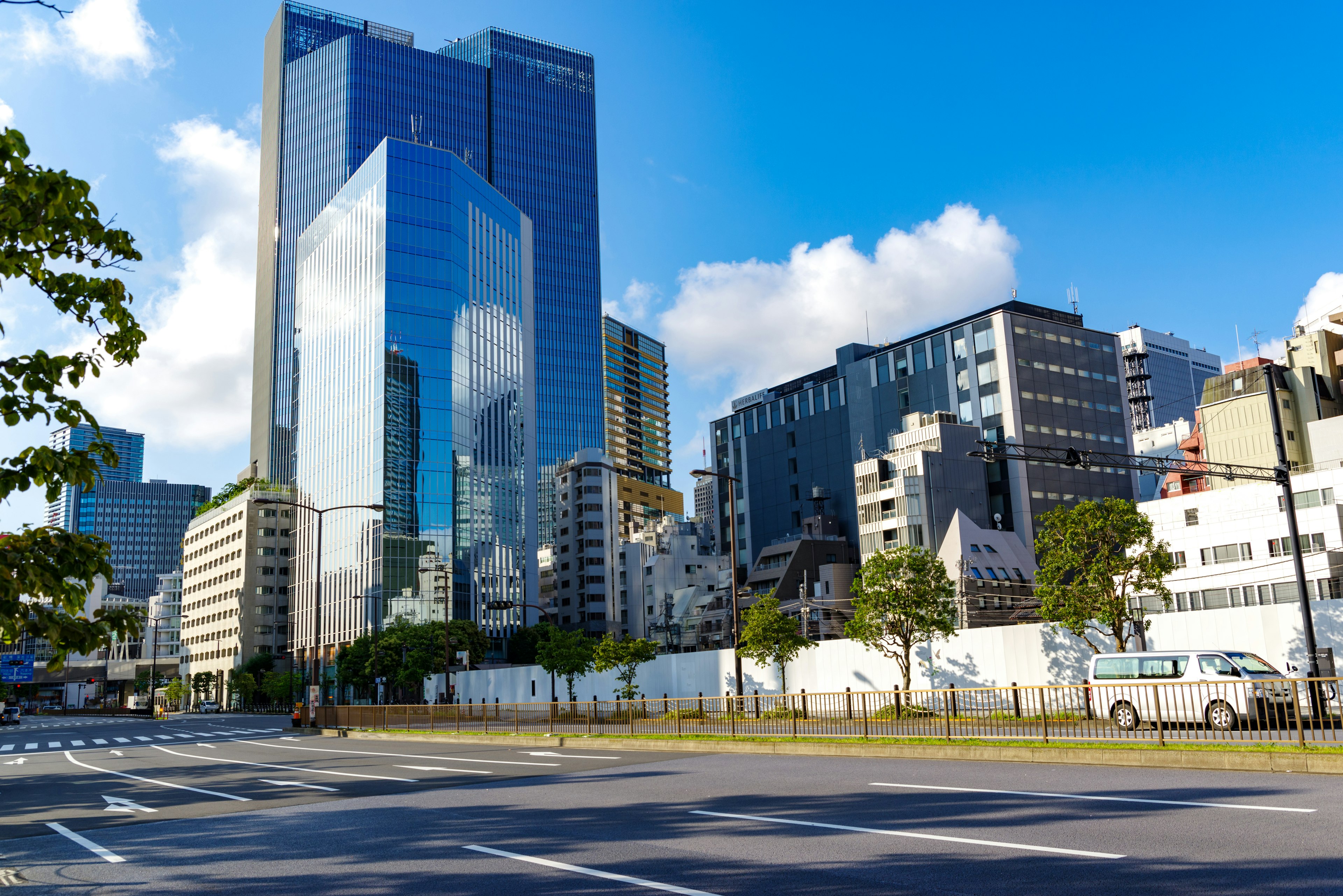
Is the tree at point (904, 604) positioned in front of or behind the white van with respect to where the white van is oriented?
behind

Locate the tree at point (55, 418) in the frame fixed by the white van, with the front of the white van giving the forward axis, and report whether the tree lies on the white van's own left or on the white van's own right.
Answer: on the white van's own right

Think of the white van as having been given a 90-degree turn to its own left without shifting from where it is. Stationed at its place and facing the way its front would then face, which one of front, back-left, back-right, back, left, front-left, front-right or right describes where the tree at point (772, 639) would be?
left

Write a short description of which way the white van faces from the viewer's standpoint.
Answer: facing the viewer and to the right of the viewer

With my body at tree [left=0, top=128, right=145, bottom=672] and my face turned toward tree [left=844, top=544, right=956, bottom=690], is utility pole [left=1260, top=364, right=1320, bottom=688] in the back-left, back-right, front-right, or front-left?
front-right
